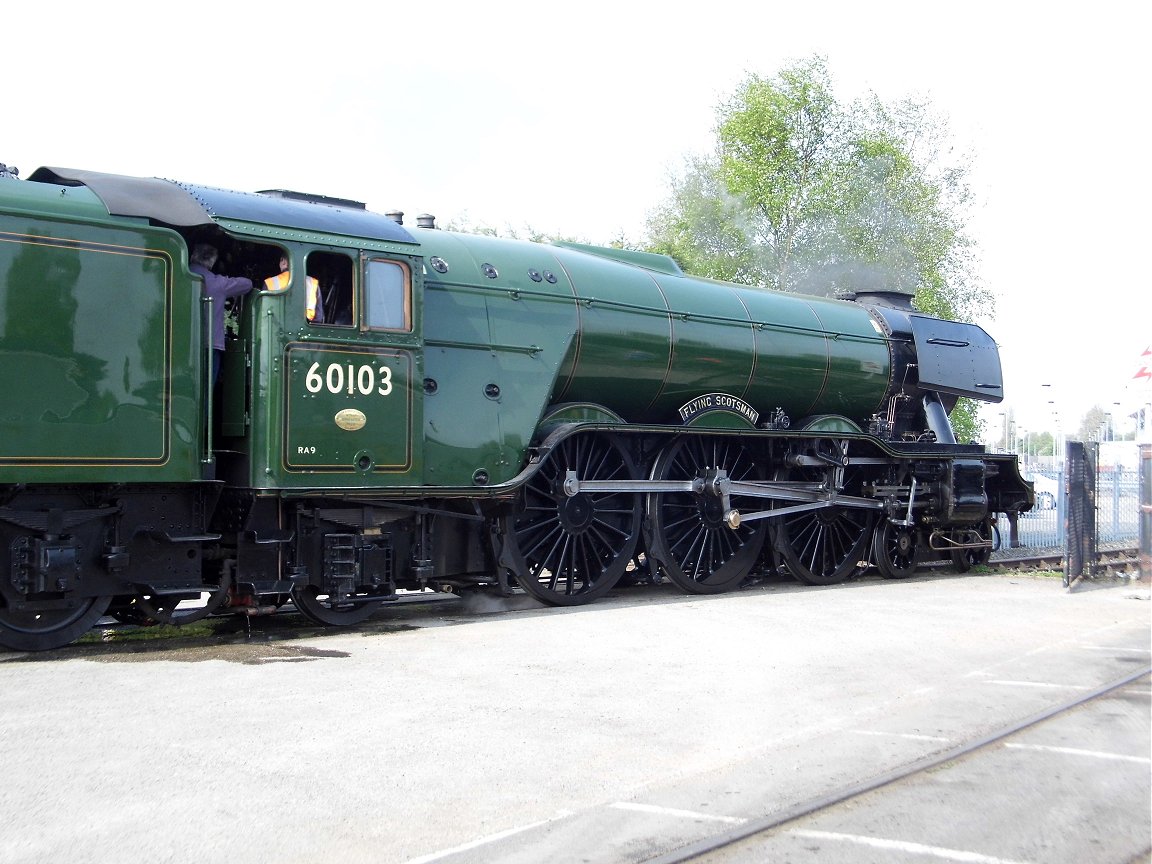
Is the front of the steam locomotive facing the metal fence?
yes

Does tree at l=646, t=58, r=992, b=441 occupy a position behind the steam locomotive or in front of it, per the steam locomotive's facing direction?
in front

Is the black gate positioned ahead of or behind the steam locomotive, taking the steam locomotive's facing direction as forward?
ahead

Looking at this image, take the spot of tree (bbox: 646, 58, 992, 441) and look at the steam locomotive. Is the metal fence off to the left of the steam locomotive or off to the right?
left

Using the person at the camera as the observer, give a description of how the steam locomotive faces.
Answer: facing away from the viewer and to the right of the viewer
